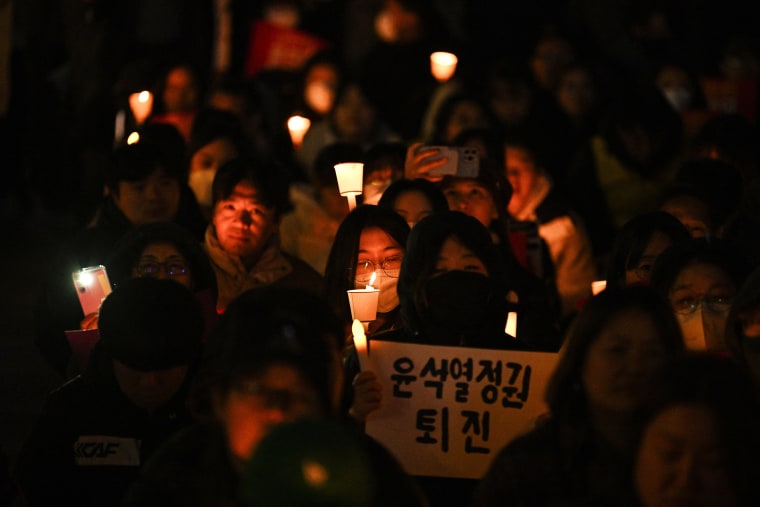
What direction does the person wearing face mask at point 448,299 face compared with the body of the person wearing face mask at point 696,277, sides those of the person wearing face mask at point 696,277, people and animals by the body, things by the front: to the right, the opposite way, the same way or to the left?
the same way

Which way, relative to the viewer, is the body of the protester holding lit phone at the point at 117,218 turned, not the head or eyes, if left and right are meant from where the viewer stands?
facing the viewer

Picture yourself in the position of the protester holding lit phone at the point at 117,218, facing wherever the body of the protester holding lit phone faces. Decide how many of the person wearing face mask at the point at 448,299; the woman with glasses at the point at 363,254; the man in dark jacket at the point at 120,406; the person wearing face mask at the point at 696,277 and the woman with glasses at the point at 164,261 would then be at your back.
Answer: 0

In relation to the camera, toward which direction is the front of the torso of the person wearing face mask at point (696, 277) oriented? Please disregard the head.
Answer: toward the camera

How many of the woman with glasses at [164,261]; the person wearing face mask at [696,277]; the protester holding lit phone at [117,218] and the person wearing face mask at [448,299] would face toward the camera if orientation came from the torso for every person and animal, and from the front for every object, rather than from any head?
4

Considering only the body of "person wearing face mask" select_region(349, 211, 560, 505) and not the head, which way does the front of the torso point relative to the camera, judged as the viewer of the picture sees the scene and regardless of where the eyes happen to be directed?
toward the camera

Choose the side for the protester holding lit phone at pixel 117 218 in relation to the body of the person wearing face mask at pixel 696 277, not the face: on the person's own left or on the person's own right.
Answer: on the person's own right

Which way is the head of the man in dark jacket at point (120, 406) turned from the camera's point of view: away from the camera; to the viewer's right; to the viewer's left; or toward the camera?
toward the camera

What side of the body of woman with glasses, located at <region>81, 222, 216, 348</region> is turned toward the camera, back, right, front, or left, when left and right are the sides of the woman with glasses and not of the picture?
front

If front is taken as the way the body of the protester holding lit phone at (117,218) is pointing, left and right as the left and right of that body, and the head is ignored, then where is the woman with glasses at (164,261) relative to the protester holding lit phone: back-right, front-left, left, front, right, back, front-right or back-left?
front

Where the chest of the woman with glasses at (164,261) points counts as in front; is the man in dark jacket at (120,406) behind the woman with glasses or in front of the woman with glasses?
in front
